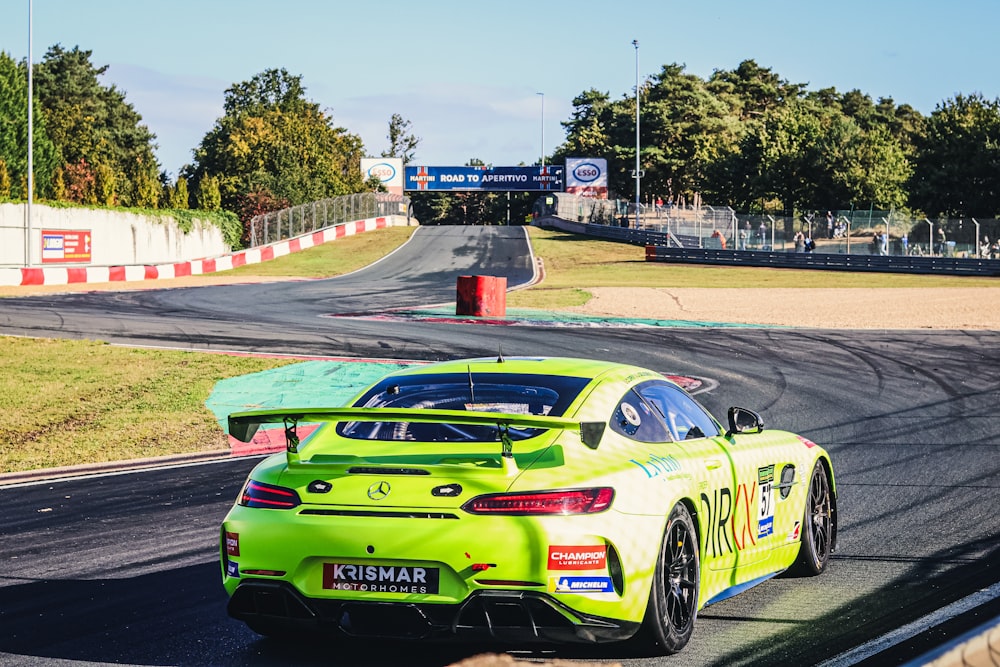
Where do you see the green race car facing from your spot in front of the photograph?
facing away from the viewer and to the right of the viewer

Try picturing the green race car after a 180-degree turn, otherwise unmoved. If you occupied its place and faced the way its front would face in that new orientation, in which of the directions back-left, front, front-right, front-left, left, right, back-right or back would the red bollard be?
back-right
